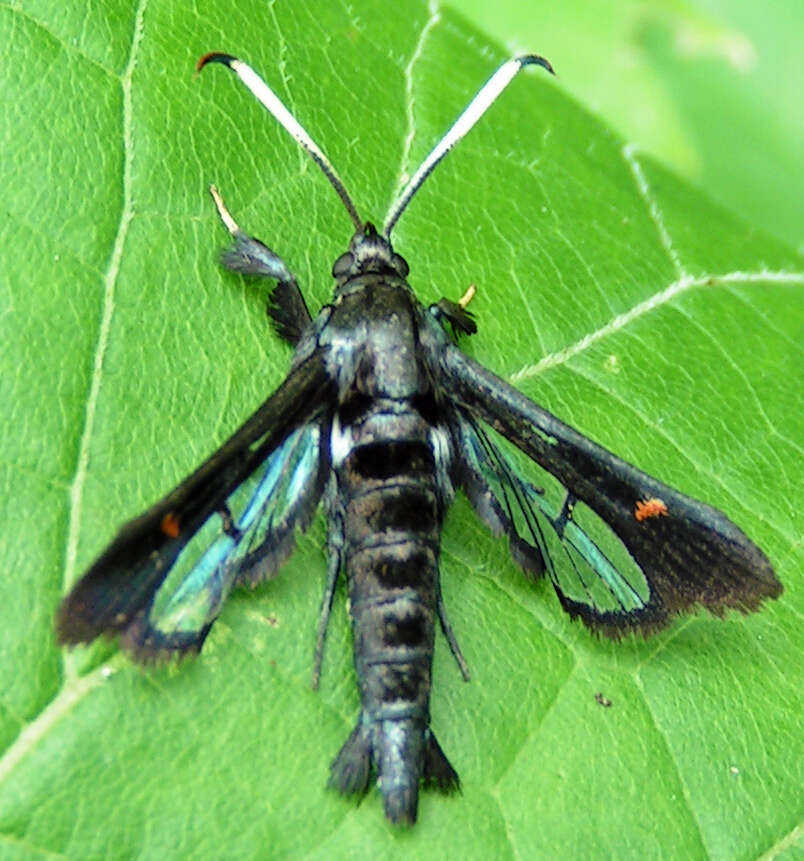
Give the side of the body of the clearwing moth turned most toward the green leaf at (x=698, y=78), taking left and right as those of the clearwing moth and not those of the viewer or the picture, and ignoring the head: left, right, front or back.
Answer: front

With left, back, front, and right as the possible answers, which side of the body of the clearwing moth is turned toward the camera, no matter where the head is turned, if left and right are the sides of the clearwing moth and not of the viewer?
back
